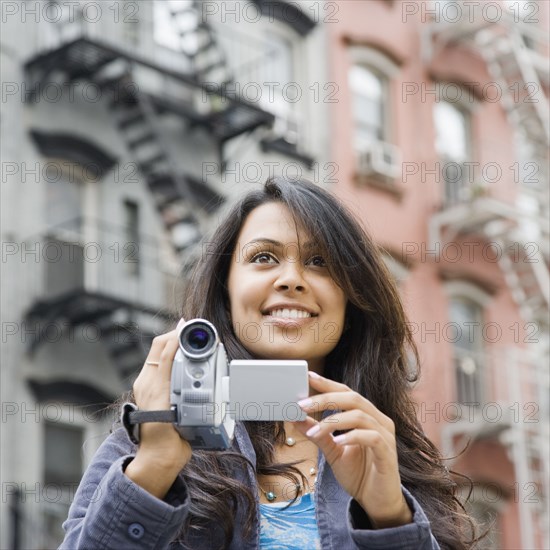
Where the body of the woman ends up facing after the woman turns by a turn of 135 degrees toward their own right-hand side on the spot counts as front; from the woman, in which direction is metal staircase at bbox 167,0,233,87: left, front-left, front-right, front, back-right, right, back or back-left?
front-right

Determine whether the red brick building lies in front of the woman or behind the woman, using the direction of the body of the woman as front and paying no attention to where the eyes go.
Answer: behind

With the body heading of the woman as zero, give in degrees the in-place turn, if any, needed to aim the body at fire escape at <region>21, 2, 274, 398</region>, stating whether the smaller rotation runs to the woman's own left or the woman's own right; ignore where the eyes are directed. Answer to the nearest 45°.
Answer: approximately 180°

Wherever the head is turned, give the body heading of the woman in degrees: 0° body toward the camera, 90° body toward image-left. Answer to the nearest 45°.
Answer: approximately 0°

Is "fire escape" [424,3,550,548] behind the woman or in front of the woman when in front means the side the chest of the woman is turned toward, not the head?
behind

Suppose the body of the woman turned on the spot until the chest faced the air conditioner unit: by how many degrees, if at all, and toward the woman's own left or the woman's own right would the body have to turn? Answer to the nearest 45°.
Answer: approximately 180°
